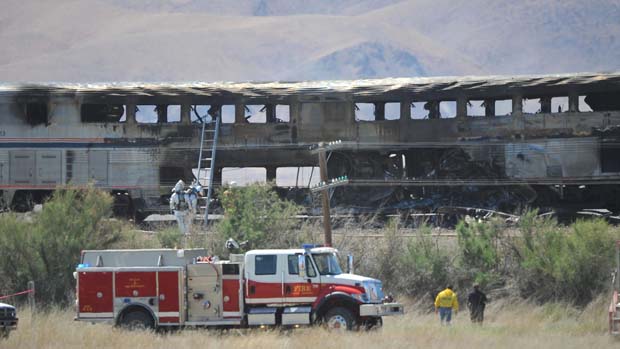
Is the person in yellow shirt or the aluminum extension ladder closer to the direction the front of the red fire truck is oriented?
the person in yellow shirt

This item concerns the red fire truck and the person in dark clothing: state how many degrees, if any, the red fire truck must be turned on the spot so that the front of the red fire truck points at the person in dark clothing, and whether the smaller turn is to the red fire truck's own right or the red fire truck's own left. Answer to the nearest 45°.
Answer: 0° — it already faces them

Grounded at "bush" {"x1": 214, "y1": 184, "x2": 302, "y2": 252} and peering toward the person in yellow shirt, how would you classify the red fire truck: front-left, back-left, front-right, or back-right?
front-right

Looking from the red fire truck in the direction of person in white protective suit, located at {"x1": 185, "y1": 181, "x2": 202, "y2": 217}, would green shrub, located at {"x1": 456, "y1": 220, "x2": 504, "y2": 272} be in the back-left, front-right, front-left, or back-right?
front-right

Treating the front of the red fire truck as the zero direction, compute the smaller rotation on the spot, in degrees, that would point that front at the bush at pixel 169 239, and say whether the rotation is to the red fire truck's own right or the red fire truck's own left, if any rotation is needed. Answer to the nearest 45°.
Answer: approximately 90° to the red fire truck's own left

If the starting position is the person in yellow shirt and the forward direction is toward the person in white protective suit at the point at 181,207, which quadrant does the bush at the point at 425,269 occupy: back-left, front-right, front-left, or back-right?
front-right

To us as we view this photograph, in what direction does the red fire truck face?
facing to the right of the viewer

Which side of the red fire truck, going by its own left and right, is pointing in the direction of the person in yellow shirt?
front

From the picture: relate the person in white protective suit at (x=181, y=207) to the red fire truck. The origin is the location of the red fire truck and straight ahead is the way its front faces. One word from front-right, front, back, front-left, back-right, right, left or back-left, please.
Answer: left

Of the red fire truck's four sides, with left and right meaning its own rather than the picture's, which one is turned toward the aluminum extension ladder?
left

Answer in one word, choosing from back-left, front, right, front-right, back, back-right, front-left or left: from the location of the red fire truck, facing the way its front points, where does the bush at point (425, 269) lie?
front-left
